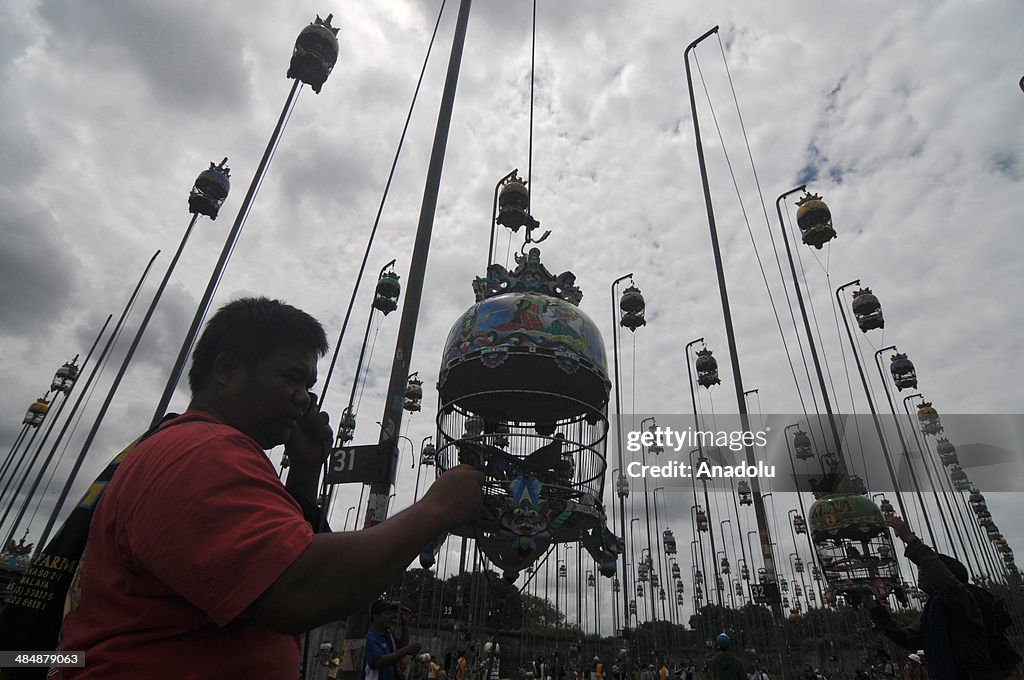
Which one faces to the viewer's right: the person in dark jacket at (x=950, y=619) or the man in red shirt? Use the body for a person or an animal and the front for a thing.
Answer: the man in red shirt

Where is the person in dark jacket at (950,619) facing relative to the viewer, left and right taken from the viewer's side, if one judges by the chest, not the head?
facing to the left of the viewer

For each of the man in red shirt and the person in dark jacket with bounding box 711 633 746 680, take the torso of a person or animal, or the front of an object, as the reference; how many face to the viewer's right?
1

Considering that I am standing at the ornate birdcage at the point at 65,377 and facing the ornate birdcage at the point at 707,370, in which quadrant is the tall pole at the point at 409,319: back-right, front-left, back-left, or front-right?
front-right

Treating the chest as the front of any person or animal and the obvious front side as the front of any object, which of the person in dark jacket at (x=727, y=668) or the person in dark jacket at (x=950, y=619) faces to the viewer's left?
the person in dark jacket at (x=950, y=619)

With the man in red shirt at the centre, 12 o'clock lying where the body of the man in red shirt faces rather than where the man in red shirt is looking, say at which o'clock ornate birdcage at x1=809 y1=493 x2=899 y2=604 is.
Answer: The ornate birdcage is roughly at 11 o'clock from the man in red shirt.

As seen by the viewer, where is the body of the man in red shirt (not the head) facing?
to the viewer's right

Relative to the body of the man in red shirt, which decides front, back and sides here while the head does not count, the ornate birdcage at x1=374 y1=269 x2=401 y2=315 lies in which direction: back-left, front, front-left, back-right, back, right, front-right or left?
left

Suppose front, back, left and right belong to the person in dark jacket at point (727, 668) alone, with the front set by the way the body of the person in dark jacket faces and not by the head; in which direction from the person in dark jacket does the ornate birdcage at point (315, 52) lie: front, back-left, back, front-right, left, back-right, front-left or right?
back-left

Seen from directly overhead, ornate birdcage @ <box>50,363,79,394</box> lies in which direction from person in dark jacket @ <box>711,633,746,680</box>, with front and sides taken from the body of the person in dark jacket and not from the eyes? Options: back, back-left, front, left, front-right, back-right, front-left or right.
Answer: left

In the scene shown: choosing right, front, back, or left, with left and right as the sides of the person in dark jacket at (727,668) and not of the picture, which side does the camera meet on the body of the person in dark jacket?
back

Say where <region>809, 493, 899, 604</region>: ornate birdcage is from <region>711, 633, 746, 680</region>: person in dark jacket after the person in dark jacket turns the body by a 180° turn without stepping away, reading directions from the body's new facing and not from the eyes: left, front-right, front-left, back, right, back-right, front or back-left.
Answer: front-left

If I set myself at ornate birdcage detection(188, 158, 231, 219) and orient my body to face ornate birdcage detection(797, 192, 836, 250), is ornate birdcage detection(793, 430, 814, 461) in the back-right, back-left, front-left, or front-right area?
front-left

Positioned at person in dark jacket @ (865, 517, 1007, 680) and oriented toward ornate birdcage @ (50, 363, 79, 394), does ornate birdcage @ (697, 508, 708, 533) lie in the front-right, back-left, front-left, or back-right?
front-right
